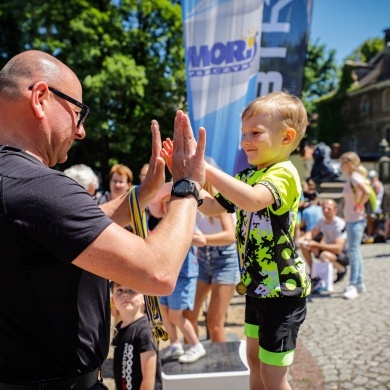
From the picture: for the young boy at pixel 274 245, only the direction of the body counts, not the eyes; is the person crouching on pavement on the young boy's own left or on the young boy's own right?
on the young boy's own right

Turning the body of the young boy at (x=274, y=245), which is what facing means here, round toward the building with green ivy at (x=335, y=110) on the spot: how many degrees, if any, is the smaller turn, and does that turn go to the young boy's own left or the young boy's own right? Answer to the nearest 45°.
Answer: approximately 90° to the young boy's own right

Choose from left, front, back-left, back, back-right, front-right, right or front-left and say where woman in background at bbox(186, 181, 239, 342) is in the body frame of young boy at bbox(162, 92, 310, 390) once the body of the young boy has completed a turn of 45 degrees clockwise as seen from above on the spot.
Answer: front-right

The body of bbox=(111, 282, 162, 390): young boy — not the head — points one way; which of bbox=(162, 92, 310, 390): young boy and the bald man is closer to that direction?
the bald man

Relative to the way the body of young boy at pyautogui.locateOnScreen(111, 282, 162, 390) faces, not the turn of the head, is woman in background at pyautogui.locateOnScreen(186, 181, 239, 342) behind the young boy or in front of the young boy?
behind

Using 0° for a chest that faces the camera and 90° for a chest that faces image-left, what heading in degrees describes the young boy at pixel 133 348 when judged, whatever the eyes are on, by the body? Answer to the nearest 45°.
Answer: approximately 45°

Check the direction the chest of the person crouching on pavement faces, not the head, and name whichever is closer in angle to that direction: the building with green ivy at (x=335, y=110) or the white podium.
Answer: the white podium

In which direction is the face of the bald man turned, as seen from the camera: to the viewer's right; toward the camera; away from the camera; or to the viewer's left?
to the viewer's right

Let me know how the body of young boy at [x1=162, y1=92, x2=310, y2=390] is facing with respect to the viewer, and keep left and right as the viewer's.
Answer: facing to the left of the viewer

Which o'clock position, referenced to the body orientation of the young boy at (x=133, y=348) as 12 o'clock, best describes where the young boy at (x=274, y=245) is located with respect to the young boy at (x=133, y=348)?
the young boy at (x=274, y=245) is roughly at 9 o'clock from the young boy at (x=133, y=348).

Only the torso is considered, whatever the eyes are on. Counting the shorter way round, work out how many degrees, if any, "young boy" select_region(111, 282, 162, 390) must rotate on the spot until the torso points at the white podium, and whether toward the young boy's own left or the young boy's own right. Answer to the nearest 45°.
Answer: approximately 135° to the young boy's own left

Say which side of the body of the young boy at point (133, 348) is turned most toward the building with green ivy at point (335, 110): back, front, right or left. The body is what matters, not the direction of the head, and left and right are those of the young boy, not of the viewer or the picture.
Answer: back

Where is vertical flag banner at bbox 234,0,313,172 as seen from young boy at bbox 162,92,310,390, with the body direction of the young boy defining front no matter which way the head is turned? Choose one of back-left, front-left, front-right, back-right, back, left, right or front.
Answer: right
